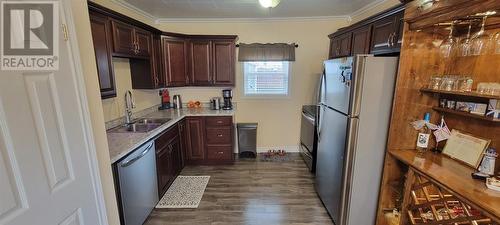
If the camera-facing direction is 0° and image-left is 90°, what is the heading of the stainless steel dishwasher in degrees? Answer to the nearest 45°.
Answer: approximately 315°

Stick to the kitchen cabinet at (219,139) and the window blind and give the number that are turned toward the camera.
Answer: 2

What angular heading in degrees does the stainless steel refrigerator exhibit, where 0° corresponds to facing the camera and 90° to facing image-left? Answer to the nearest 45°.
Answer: approximately 45°

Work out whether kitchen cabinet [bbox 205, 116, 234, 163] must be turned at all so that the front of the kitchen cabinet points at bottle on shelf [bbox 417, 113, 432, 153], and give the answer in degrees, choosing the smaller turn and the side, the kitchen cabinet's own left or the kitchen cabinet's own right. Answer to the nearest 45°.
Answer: approximately 45° to the kitchen cabinet's own left

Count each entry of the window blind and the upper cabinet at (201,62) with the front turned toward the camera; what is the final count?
2

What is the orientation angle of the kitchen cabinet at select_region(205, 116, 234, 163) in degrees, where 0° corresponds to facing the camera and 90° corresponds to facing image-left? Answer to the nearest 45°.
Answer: approximately 0°

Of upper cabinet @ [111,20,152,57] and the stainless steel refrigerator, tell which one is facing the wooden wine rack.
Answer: the upper cabinet

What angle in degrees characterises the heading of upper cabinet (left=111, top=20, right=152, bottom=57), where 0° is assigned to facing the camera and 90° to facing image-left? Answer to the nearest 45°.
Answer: approximately 315°

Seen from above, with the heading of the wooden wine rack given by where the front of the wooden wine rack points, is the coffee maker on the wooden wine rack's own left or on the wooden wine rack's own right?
on the wooden wine rack's own right

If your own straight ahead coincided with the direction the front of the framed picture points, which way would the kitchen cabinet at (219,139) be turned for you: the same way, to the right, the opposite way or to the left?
to the left
